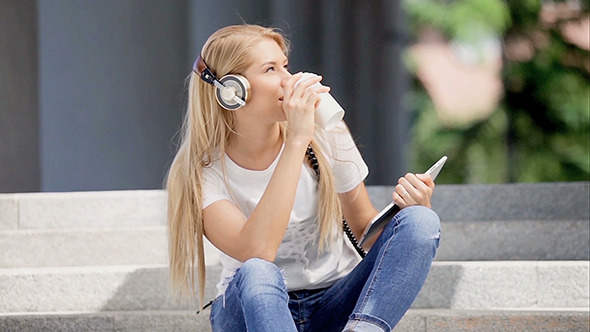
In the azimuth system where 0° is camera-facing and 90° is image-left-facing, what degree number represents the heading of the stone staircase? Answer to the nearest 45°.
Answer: approximately 0°

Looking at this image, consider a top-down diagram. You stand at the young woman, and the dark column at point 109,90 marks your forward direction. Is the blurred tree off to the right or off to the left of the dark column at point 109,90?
right

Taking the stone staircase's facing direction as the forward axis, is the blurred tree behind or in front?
behind
